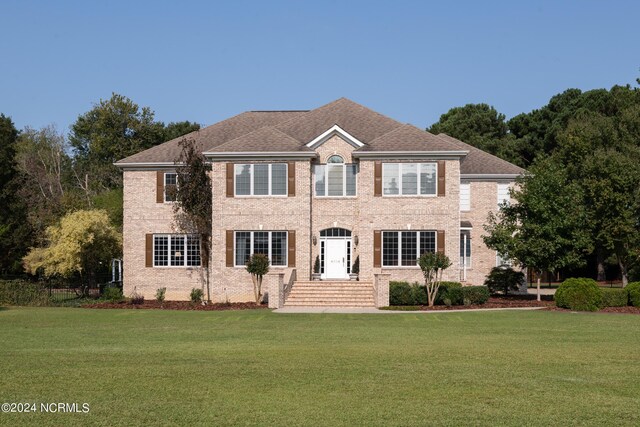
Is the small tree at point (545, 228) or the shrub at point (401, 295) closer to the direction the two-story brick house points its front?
the shrub

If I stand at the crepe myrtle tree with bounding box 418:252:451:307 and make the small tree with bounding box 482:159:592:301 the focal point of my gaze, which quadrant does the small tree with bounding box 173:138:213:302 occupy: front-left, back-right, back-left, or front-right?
back-left

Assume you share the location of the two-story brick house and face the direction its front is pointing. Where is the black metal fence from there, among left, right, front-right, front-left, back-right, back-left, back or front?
right

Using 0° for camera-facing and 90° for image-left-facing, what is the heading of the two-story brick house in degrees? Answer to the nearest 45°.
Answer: approximately 0°

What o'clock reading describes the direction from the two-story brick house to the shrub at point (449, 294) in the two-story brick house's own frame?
The shrub is roughly at 10 o'clock from the two-story brick house.

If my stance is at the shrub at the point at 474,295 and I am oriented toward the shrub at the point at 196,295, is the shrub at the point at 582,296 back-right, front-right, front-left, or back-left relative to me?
back-left

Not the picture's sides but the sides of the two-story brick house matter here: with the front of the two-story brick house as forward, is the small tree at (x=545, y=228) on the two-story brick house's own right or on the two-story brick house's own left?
on the two-story brick house's own left

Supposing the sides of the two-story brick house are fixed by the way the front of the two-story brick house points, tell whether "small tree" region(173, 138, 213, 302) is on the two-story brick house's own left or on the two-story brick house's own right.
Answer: on the two-story brick house's own right

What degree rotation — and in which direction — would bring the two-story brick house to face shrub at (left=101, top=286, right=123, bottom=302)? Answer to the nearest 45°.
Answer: approximately 90° to its right

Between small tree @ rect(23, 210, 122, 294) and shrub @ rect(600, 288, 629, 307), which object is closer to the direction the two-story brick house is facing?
the shrub
